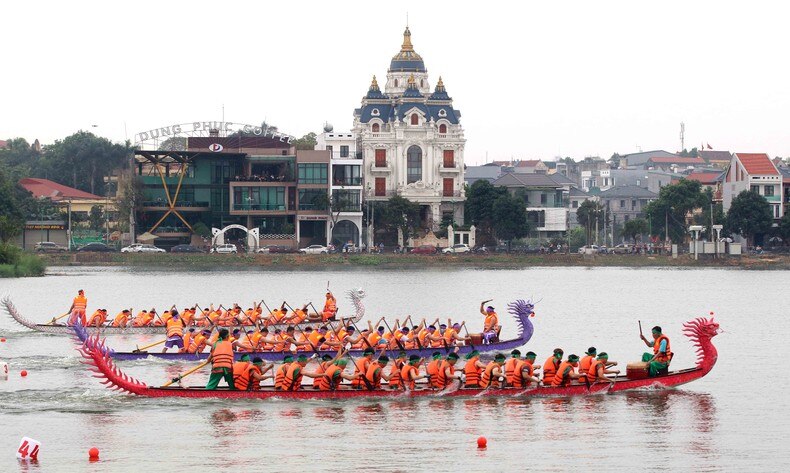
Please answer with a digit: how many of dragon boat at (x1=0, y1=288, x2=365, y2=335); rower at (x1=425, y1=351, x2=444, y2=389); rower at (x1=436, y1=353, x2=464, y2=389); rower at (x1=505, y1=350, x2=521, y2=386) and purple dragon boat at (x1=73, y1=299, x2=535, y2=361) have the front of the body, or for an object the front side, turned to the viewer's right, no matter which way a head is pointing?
5

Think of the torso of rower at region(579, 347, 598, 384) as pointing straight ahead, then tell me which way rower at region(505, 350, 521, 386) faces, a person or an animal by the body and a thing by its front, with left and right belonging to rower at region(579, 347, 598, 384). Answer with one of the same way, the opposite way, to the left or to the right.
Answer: the same way

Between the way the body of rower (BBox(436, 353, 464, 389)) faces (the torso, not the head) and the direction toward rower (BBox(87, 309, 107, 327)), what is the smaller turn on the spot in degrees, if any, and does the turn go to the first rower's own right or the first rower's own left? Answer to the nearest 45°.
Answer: approximately 135° to the first rower's own left

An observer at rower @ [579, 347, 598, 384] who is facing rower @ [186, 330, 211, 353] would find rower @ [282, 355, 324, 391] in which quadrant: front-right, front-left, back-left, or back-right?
front-left

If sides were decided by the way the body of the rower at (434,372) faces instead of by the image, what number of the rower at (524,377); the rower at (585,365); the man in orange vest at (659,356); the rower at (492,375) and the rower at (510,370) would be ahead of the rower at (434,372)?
5

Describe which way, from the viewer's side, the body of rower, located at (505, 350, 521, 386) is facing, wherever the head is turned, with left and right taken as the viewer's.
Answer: facing to the right of the viewer

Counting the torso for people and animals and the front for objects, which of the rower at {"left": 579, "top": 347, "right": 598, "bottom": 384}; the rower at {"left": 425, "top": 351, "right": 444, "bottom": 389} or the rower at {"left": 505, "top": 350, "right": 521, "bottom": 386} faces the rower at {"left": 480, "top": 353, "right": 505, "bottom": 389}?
the rower at {"left": 425, "top": 351, "right": 444, "bottom": 389}

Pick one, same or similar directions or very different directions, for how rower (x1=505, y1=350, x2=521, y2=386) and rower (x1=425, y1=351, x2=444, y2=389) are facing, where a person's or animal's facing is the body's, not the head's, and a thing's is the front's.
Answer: same or similar directions

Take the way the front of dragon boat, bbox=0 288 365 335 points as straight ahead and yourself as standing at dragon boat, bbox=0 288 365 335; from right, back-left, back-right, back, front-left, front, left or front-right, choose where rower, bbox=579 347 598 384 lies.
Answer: front-right

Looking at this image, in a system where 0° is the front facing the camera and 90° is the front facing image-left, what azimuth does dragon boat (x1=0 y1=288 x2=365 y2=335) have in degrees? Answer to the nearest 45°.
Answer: approximately 270°

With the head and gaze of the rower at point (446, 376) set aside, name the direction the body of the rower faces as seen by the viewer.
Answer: to the viewer's right

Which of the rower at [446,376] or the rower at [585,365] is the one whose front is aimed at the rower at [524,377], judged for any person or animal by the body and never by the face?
the rower at [446,376]

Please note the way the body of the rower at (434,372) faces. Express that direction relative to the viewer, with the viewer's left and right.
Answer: facing to the right of the viewer

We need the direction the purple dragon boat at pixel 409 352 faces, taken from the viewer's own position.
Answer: facing to the right of the viewer

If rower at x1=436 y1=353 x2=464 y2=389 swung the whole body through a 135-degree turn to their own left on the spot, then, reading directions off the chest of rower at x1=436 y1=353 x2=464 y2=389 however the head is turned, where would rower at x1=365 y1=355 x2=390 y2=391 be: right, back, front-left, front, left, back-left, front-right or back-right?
front-left

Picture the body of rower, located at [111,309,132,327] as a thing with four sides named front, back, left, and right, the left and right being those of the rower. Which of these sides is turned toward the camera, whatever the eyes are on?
right

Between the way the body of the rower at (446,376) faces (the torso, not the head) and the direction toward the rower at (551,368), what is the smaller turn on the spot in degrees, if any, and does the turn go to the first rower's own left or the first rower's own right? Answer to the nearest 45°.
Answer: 0° — they already face them
